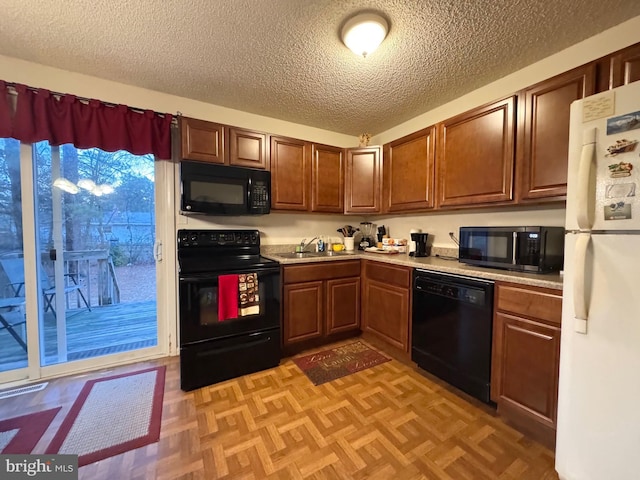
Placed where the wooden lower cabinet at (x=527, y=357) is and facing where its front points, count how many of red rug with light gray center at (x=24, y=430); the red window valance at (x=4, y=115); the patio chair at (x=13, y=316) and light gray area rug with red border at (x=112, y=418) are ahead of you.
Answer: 4

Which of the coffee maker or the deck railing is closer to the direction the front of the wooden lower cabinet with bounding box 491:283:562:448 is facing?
the deck railing

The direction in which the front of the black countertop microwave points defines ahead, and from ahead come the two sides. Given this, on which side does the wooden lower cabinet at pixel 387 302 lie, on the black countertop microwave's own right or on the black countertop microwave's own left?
on the black countertop microwave's own right

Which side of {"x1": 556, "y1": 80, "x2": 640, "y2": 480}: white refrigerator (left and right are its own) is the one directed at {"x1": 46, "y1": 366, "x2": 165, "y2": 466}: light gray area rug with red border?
front

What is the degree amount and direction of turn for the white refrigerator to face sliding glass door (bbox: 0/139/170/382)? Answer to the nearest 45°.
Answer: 0° — it already faces it

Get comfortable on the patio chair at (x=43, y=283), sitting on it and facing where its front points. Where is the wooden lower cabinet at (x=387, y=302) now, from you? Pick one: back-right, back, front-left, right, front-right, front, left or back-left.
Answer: front

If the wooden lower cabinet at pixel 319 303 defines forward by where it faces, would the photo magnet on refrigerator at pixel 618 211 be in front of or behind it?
in front

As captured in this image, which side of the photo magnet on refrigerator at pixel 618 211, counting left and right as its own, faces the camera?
front

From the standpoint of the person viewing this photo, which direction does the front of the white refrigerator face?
facing the viewer and to the left of the viewer

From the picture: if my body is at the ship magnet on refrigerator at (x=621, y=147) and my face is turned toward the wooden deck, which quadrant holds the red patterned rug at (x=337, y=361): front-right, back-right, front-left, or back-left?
front-right
